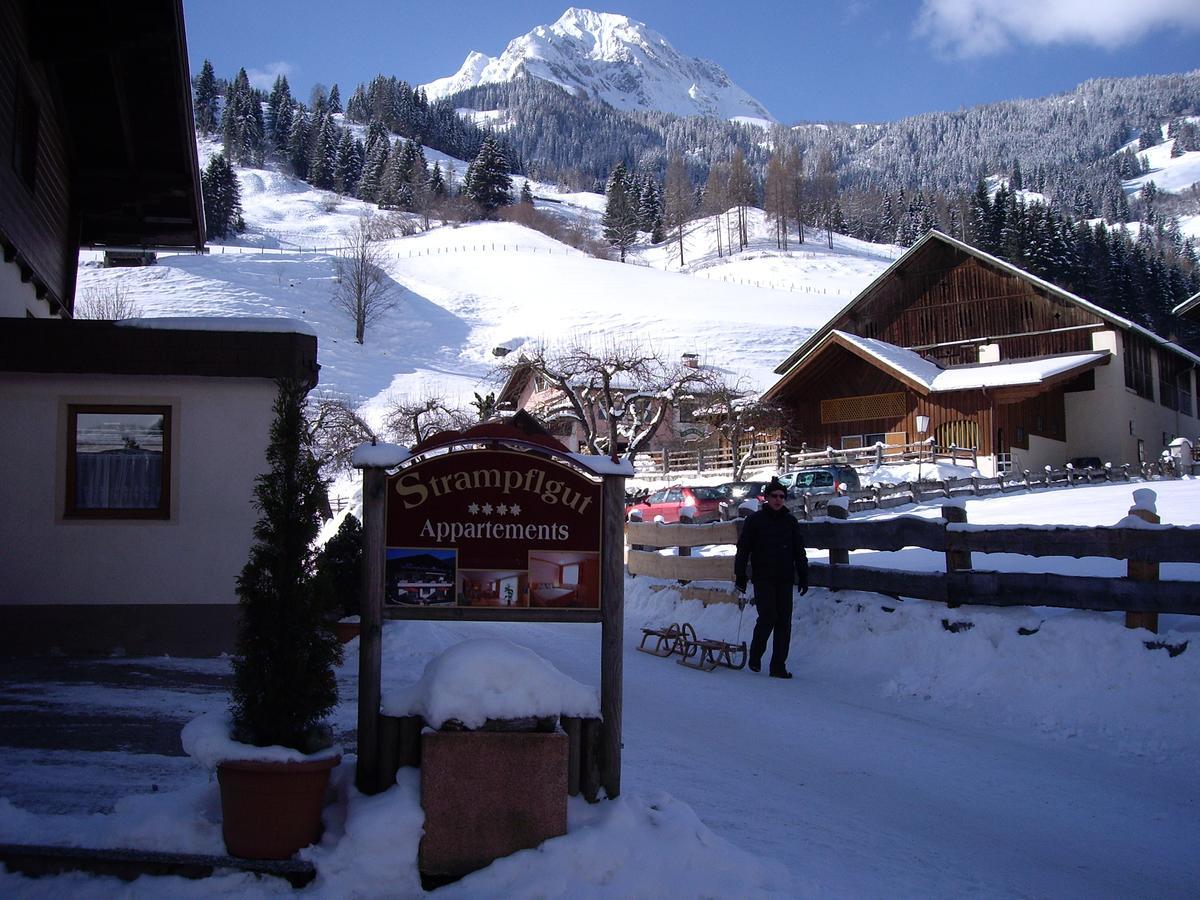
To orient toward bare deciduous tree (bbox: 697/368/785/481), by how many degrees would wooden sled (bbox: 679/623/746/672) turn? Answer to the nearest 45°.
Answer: approximately 90° to its left

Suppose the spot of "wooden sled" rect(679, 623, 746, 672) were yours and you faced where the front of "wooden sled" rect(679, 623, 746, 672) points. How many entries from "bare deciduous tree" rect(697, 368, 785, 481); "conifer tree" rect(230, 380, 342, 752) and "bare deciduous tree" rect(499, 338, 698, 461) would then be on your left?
2

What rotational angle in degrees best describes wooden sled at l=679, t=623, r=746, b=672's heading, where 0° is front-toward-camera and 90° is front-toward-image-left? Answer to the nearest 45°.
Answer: approximately 270°

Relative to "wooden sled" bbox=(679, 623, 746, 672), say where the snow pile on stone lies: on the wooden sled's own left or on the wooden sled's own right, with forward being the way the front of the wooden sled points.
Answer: on the wooden sled's own right

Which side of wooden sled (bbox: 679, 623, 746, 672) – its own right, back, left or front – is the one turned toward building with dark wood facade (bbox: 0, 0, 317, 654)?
back

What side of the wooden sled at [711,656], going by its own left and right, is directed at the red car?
left

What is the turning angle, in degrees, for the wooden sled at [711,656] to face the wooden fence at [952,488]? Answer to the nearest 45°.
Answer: approximately 90° to its left

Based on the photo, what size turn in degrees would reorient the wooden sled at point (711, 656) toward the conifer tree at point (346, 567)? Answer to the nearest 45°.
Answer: approximately 180°

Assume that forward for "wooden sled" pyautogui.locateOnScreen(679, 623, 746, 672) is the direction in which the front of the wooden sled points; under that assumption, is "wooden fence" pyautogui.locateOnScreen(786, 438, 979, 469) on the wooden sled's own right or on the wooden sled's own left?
on the wooden sled's own left
